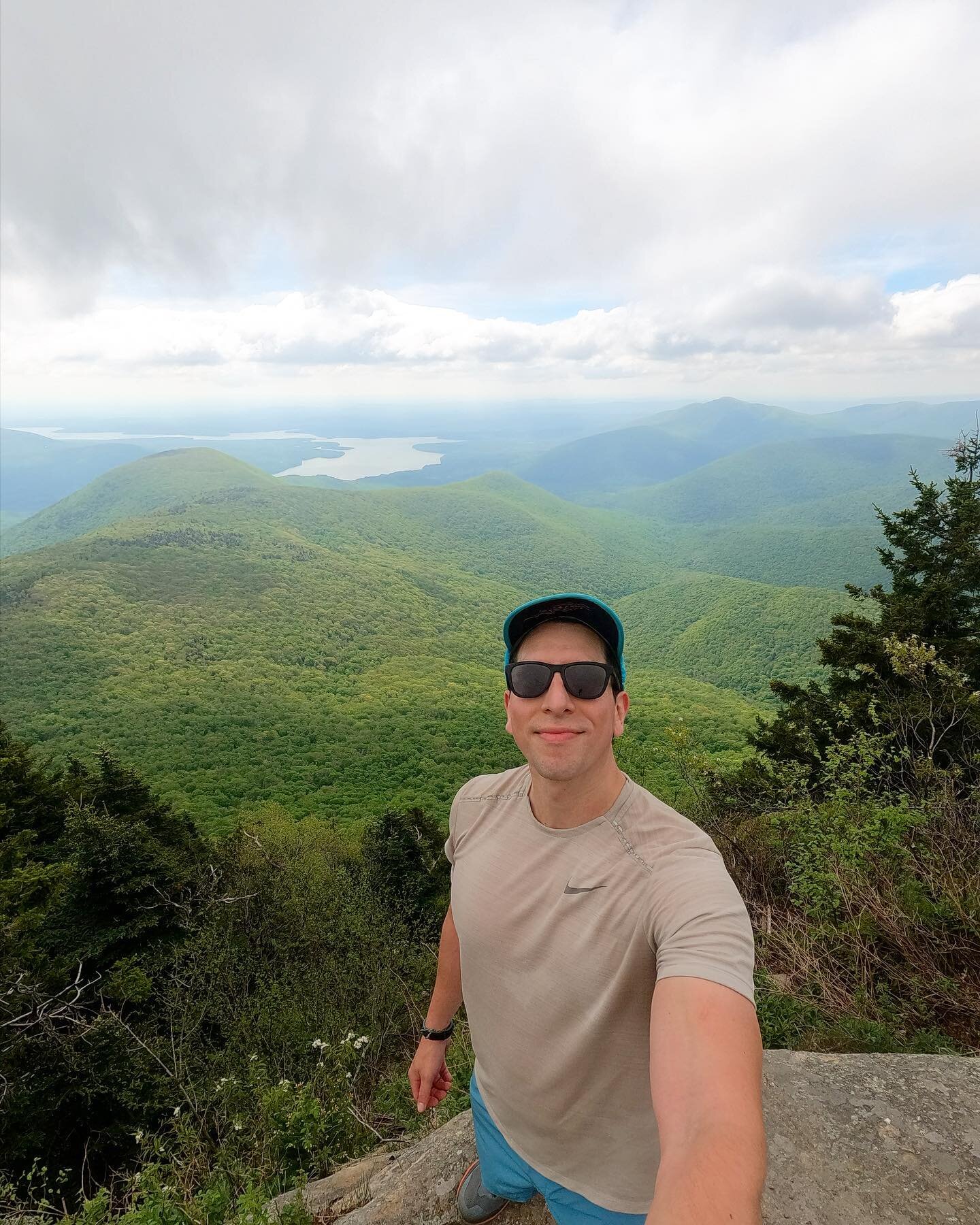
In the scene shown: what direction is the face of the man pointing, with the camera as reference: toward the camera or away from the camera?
toward the camera

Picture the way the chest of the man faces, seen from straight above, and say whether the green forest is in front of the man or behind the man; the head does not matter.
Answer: behind

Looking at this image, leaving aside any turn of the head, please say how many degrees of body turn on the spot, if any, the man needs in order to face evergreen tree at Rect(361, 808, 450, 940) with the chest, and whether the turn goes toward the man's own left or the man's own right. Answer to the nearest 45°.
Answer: approximately 180°

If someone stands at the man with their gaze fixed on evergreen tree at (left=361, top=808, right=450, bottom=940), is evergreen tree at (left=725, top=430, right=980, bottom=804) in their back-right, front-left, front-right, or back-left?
front-right

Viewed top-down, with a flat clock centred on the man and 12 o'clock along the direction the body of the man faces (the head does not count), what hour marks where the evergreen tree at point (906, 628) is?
The evergreen tree is roughly at 7 o'clock from the man.

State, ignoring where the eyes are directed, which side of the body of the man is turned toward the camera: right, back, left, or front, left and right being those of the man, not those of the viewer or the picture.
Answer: front
